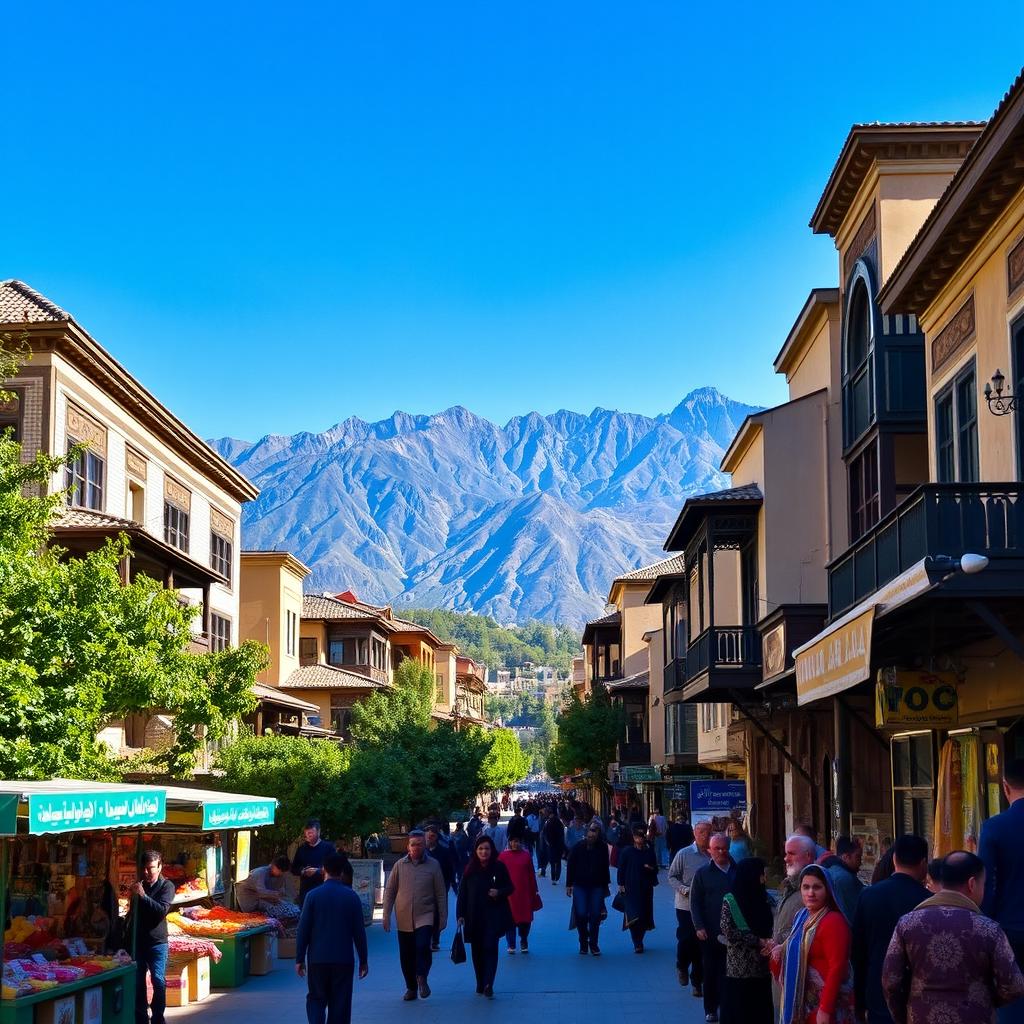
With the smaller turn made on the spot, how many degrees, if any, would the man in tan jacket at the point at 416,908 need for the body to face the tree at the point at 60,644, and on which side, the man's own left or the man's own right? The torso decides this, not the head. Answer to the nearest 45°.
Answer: approximately 135° to the man's own right

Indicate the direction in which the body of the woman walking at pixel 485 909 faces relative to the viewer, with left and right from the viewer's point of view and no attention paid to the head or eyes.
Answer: facing the viewer

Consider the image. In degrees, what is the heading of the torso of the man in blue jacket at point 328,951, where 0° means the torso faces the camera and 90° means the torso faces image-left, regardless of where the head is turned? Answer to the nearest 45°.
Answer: approximately 180°

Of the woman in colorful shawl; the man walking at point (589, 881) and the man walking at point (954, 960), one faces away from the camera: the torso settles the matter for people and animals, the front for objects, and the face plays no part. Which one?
the man walking at point (954, 960)

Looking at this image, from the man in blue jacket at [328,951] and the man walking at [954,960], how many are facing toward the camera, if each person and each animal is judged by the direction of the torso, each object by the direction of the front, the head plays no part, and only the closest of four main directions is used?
0

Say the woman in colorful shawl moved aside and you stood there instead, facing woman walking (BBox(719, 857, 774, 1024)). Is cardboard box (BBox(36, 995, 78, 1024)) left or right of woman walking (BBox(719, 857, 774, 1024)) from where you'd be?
left

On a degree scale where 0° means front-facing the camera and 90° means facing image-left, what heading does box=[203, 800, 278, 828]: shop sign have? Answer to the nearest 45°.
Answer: approximately 0°

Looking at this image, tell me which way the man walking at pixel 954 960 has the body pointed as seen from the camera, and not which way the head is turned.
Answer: away from the camera

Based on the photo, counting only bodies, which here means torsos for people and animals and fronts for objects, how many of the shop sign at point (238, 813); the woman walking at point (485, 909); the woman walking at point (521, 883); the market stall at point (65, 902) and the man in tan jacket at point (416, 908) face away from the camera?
0

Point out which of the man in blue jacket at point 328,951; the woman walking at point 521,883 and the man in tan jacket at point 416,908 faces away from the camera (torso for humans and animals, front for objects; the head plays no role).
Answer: the man in blue jacket

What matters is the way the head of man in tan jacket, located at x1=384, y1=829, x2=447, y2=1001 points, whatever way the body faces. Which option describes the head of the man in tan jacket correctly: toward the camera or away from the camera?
toward the camera

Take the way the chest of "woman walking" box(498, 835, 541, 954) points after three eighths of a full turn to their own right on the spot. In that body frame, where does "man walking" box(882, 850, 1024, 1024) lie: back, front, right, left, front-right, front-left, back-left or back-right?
back-left

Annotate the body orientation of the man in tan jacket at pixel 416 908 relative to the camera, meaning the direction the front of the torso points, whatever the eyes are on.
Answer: toward the camera

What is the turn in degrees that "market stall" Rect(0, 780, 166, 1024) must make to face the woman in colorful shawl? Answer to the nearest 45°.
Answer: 0° — it already faces them

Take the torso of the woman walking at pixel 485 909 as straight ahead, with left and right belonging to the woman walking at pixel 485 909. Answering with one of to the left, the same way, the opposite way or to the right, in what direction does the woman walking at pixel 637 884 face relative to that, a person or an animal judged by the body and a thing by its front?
the same way

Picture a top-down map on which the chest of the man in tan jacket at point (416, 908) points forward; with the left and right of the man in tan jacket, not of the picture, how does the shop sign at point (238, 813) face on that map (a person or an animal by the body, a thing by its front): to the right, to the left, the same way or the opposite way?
the same way

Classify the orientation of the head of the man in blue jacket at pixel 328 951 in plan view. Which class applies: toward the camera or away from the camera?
away from the camera

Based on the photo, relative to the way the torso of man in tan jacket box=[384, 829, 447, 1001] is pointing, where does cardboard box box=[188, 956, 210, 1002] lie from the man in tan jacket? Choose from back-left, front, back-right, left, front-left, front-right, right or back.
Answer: right
